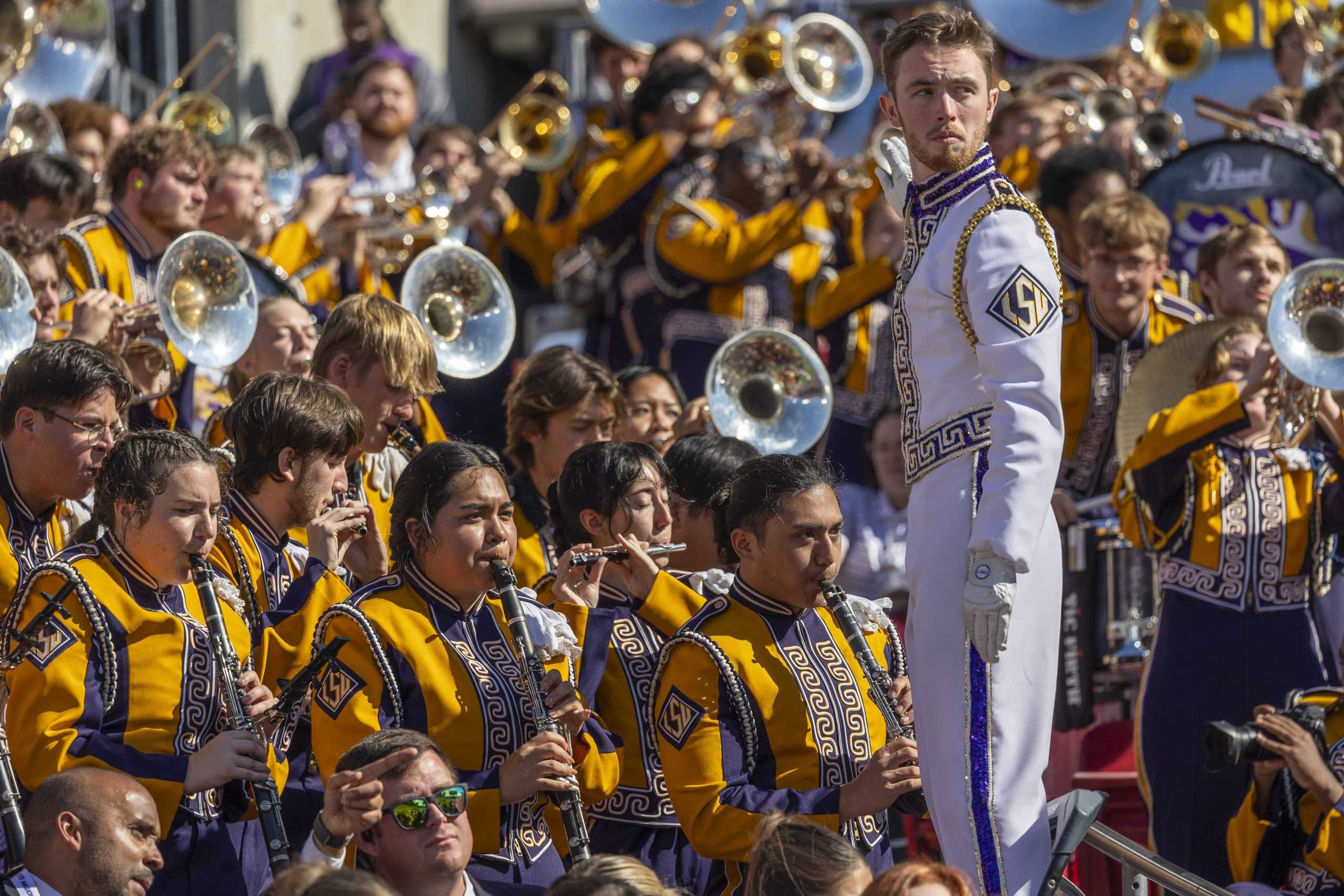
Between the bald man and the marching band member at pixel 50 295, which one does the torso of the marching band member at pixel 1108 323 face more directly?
the bald man

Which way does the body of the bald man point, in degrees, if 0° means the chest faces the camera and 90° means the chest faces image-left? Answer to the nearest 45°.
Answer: approximately 315°

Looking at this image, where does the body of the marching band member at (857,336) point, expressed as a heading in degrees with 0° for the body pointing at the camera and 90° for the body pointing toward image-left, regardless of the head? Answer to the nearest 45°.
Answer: approximately 315°

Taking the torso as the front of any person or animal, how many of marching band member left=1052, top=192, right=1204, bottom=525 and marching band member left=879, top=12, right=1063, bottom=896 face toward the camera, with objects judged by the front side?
1

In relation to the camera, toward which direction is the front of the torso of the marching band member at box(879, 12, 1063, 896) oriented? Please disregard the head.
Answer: to the viewer's left

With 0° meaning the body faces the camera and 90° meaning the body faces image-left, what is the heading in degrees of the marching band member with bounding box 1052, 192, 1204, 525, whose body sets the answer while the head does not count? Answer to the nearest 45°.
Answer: approximately 0°

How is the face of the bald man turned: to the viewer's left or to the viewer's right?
to the viewer's right

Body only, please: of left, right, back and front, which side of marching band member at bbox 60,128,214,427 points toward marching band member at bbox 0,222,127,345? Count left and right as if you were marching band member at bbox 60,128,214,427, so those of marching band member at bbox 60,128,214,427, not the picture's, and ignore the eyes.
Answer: right

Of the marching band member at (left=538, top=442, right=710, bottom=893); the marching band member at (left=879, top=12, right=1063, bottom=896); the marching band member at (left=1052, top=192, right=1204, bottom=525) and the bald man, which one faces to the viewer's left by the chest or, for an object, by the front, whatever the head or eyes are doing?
the marching band member at (left=879, top=12, right=1063, bottom=896)

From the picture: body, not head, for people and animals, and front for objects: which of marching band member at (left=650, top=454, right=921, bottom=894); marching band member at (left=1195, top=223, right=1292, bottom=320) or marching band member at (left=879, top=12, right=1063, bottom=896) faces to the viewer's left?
marching band member at (left=879, top=12, right=1063, bottom=896)

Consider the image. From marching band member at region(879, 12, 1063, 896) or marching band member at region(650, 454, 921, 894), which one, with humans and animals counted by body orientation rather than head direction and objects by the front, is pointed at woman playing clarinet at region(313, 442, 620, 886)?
marching band member at region(879, 12, 1063, 896)
